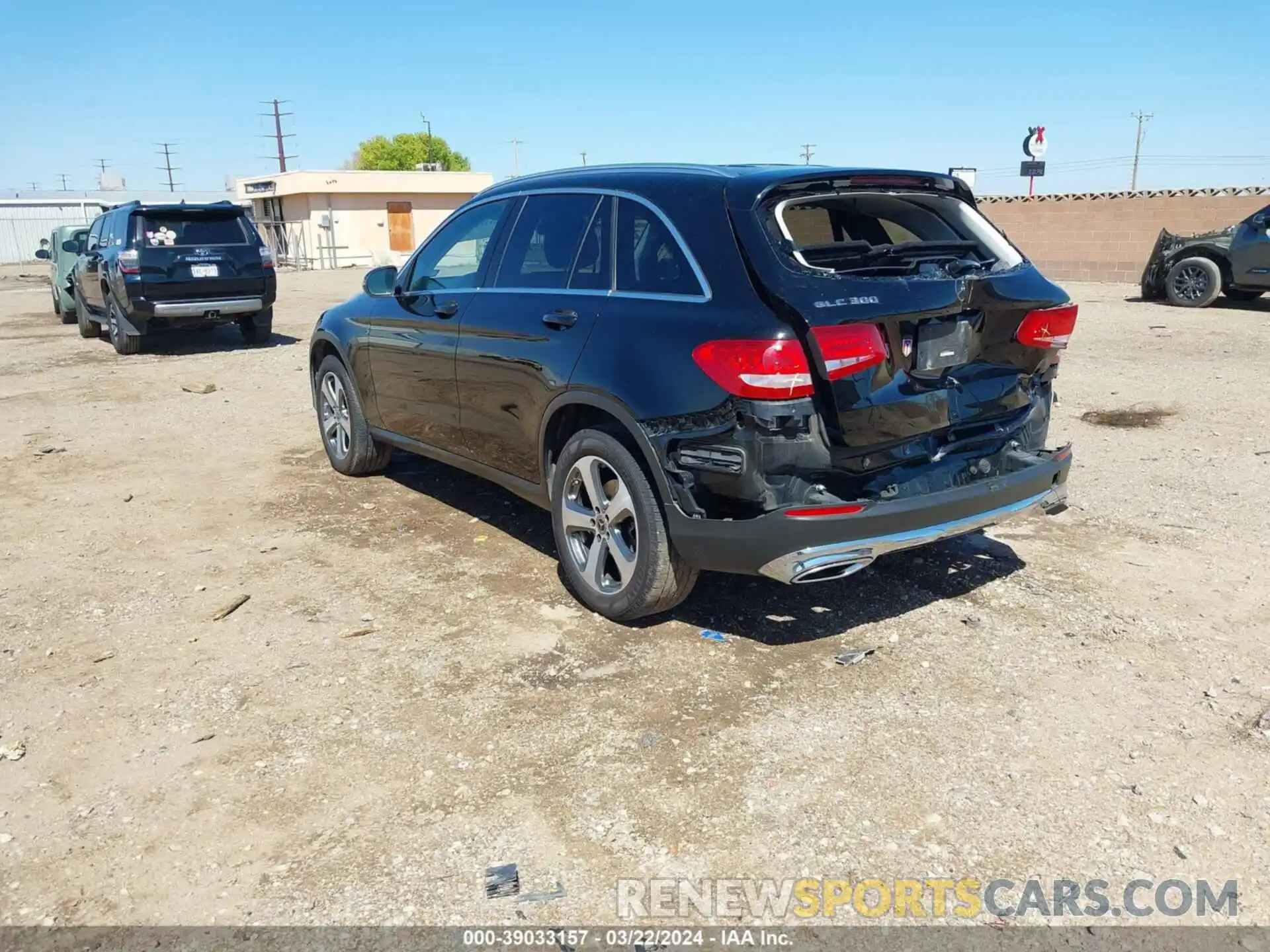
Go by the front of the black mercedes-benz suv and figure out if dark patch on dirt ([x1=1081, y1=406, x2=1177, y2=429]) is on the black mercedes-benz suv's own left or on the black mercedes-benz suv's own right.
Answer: on the black mercedes-benz suv's own right

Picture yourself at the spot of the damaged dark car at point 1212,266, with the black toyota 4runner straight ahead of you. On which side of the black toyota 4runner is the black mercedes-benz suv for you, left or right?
left

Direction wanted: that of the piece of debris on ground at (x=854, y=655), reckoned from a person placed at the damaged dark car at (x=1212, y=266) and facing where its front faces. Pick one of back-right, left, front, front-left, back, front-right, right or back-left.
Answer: left

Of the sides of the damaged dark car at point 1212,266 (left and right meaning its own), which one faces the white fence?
front

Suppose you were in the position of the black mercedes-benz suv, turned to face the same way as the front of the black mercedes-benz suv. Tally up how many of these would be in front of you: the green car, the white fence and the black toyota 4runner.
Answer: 3

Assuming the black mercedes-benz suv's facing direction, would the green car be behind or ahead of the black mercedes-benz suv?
ahead

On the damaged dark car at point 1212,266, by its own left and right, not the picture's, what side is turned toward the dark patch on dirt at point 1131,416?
left

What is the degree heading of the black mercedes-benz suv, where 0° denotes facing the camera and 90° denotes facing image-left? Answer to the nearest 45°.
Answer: approximately 135°

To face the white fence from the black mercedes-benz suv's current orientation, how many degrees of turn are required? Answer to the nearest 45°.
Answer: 0° — it already faces it

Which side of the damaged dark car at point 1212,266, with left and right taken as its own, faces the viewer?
left

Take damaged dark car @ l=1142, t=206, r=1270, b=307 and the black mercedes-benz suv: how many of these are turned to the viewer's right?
0

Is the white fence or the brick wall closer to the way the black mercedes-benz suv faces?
the white fence

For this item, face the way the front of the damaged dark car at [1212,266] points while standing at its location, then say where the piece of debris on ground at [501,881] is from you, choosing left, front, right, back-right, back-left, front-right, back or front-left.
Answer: left

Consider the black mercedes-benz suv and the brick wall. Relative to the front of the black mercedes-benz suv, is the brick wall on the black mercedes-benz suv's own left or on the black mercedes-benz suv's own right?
on the black mercedes-benz suv's own right

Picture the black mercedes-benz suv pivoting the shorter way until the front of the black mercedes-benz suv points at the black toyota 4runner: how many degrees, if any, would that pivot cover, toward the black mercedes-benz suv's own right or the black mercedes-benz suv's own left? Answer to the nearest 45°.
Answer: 0° — it already faces it
